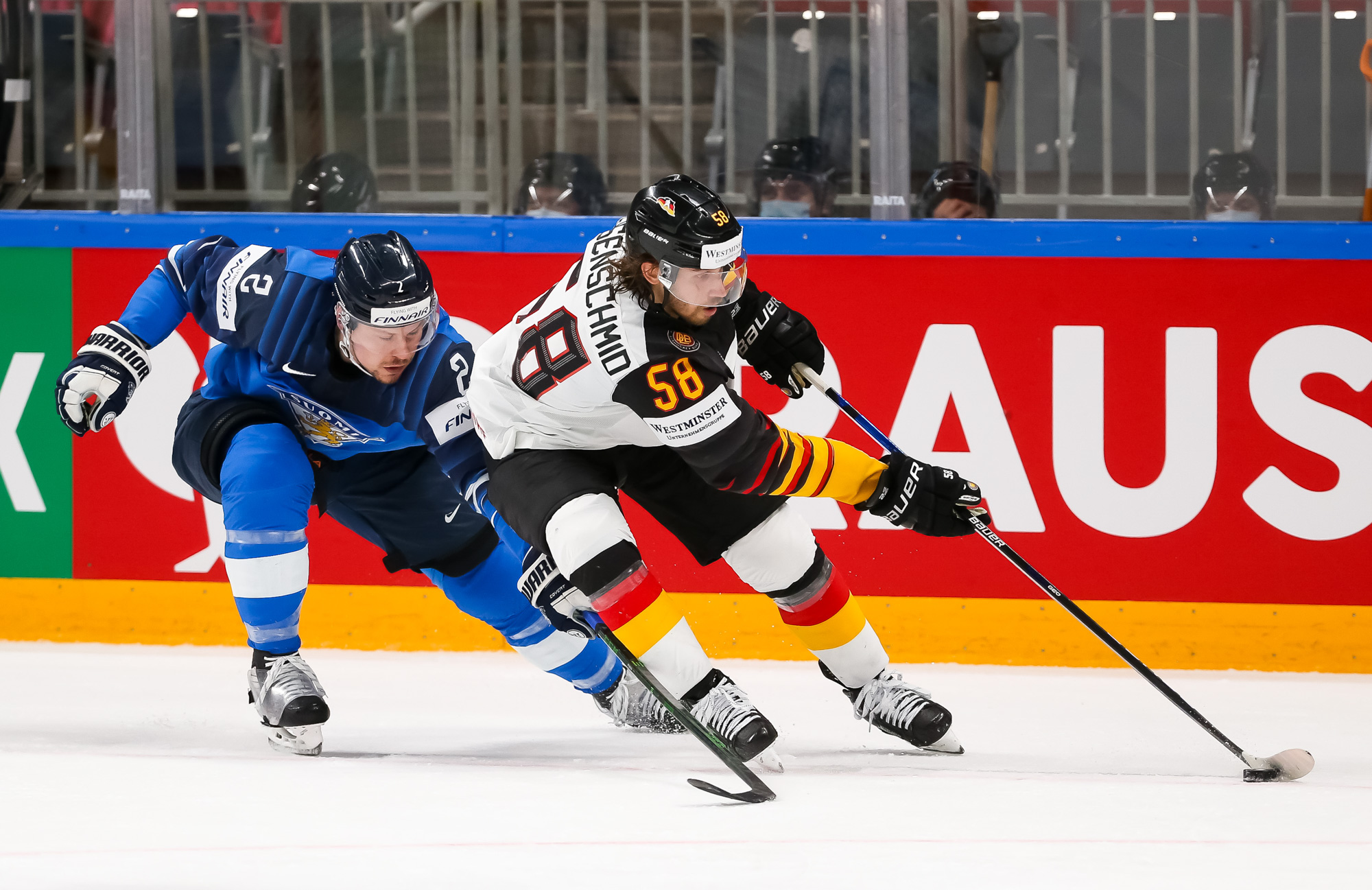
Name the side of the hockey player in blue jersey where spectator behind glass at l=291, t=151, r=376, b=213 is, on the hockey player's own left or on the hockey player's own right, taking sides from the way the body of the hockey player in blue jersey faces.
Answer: on the hockey player's own left

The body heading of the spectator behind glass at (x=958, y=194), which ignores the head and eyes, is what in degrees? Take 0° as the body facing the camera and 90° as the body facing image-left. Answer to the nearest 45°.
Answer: approximately 0°

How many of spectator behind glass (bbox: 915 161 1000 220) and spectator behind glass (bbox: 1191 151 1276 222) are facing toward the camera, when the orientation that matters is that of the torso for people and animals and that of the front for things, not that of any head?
2

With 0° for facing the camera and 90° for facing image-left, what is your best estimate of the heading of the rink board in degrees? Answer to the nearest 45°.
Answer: approximately 0°

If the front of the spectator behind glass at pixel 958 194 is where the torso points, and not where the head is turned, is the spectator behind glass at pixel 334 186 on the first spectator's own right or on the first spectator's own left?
on the first spectator's own right

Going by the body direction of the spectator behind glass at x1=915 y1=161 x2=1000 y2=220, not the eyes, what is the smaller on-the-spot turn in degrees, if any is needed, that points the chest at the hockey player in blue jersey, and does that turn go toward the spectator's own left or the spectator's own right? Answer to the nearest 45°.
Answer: approximately 45° to the spectator's own right

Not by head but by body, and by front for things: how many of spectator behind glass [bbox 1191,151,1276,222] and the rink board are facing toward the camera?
2

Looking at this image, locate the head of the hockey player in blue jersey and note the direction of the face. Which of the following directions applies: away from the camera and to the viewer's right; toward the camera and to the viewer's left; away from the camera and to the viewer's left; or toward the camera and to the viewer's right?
toward the camera and to the viewer's right
